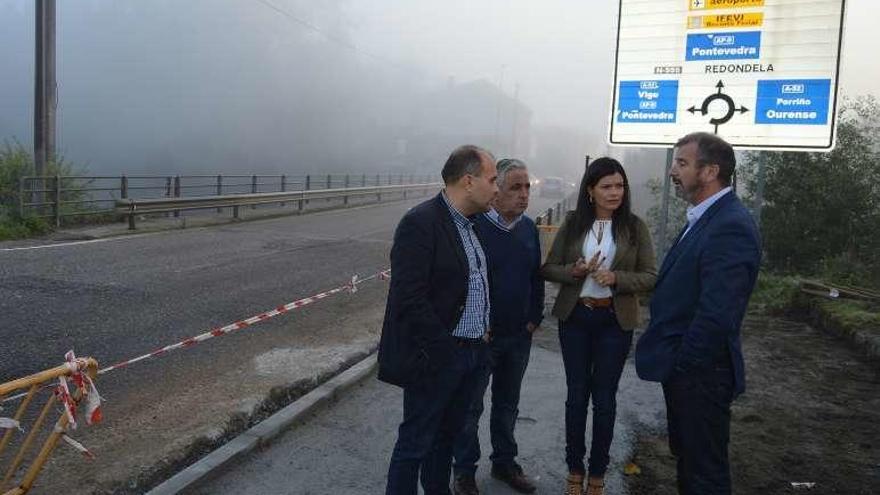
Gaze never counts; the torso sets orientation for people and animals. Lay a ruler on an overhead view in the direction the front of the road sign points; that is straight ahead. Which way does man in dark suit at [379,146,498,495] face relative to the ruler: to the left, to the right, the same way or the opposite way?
to the left

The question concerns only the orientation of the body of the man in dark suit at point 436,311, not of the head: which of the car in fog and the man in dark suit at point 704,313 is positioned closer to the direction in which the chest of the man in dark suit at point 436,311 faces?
the man in dark suit

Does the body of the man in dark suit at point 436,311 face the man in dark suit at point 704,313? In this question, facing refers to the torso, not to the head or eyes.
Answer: yes

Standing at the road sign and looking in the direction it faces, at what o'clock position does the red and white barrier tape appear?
The red and white barrier tape is roughly at 2 o'clock from the road sign.

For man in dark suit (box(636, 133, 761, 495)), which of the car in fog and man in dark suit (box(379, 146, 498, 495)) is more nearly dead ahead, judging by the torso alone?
the man in dark suit

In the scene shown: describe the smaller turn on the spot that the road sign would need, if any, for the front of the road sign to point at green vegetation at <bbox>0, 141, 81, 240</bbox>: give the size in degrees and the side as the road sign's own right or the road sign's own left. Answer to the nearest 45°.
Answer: approximately 90° to the road sign's own right

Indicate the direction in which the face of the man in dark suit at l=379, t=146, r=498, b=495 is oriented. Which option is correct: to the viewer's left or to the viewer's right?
to the viewer's right

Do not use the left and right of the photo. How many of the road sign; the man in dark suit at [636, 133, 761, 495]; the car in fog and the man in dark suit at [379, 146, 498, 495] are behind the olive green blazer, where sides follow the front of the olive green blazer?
2

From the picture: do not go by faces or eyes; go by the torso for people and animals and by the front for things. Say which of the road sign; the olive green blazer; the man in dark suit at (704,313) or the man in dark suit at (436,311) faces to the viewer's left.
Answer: the man in dark suit at (704,313)

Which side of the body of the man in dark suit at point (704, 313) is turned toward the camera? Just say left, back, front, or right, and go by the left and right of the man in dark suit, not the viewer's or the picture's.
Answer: left

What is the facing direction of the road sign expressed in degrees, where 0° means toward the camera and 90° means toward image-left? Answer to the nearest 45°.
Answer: approximately 0°

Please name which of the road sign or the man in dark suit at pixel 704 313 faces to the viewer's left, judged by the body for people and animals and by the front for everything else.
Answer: the man in dark suit

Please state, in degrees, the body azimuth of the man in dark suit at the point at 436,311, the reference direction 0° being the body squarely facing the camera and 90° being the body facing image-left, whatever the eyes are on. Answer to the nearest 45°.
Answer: approximately 270°
